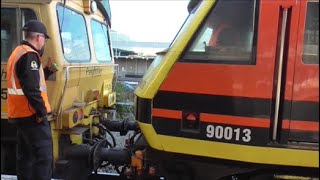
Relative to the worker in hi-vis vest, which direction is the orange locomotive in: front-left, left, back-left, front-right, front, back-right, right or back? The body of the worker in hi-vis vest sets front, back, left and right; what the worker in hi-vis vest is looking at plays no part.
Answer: front-right

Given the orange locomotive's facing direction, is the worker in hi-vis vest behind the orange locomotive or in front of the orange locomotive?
in front

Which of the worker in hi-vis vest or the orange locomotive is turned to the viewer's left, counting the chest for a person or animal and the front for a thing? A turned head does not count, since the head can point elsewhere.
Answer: the orange locomotive

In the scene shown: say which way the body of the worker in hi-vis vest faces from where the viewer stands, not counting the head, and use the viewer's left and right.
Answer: facing to the right of the viewer

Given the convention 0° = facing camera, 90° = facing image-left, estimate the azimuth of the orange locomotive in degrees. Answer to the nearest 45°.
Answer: approximately 90°

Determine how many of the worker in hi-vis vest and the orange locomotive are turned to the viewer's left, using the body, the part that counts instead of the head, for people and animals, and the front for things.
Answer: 1
